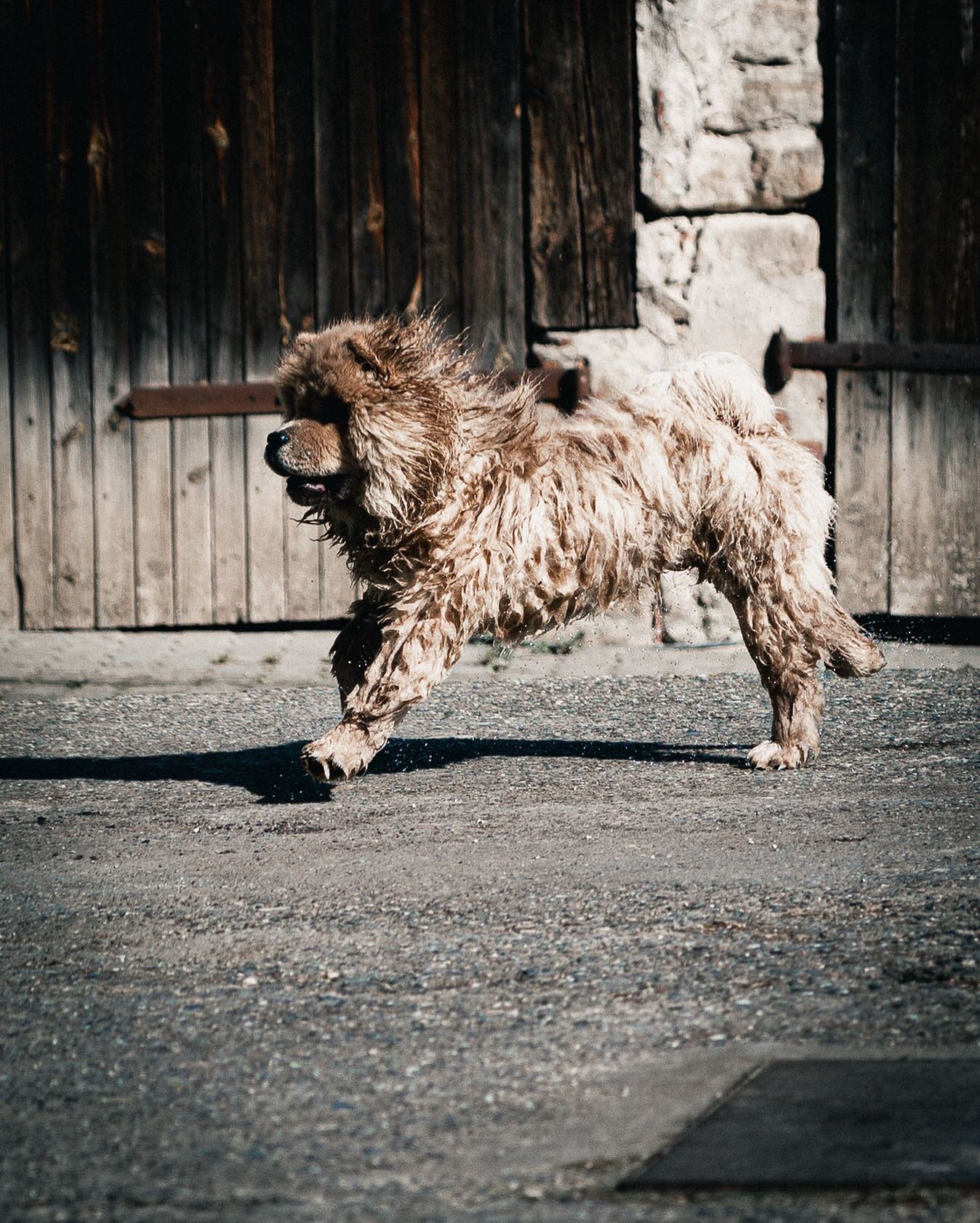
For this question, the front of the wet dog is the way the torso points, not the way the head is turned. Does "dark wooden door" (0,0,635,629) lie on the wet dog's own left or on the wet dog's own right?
on the wet dog's own right

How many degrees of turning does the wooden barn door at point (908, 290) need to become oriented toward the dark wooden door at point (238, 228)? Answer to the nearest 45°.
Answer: approximately 90° to its right

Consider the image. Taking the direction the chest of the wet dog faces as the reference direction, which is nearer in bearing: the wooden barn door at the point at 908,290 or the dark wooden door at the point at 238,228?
the dark wooden door

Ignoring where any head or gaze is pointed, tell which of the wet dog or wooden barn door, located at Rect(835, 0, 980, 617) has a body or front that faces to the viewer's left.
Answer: the wet dog

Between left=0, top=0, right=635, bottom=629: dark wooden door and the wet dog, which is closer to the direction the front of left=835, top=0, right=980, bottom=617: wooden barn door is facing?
the wet dog

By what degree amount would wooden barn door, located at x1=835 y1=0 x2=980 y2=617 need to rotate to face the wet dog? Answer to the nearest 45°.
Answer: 0° — it already faces it

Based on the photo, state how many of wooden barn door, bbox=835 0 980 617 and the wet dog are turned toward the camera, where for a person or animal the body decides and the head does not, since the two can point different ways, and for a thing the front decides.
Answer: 1

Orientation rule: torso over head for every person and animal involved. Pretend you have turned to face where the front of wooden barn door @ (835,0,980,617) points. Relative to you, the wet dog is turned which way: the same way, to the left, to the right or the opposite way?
to the right

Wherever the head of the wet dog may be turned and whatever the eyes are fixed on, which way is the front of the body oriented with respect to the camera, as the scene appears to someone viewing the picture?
to the viewer's left
